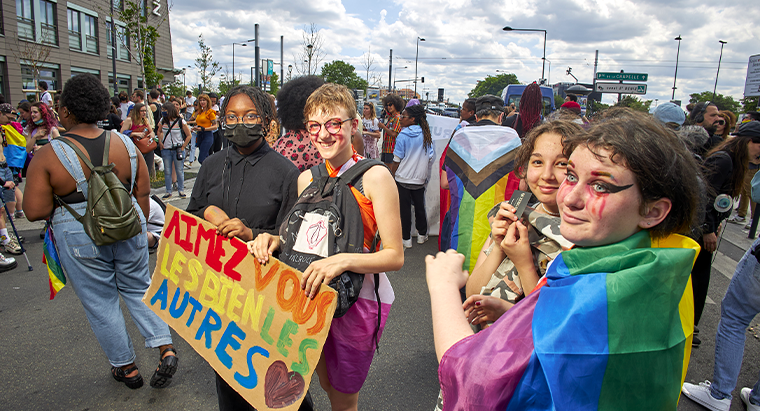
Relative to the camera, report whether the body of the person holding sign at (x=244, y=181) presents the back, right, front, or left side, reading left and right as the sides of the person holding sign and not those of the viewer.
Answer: front

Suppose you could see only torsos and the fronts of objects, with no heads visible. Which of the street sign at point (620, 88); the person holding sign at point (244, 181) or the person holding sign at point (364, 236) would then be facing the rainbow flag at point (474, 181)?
the street sign

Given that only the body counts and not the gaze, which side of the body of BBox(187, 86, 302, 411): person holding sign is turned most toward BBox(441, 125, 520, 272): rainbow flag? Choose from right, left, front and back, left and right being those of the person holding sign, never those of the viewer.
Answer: left

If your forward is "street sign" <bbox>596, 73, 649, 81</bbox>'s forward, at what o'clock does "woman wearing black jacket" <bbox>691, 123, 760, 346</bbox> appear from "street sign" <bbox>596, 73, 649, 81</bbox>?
The woman wearing black jacket is roughly at 12 o'clock from the street sign.

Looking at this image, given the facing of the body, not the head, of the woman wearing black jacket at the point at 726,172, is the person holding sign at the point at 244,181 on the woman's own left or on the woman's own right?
on the woman's own right

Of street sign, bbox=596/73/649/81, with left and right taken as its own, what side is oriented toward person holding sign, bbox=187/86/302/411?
front

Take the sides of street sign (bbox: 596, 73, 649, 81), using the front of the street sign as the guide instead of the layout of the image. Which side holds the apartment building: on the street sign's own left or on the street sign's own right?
on the street sign's own right

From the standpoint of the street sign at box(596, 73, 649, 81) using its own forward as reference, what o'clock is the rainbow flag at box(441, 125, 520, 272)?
The rainbow flag is roughly at 12 o'clock from the street sign.
